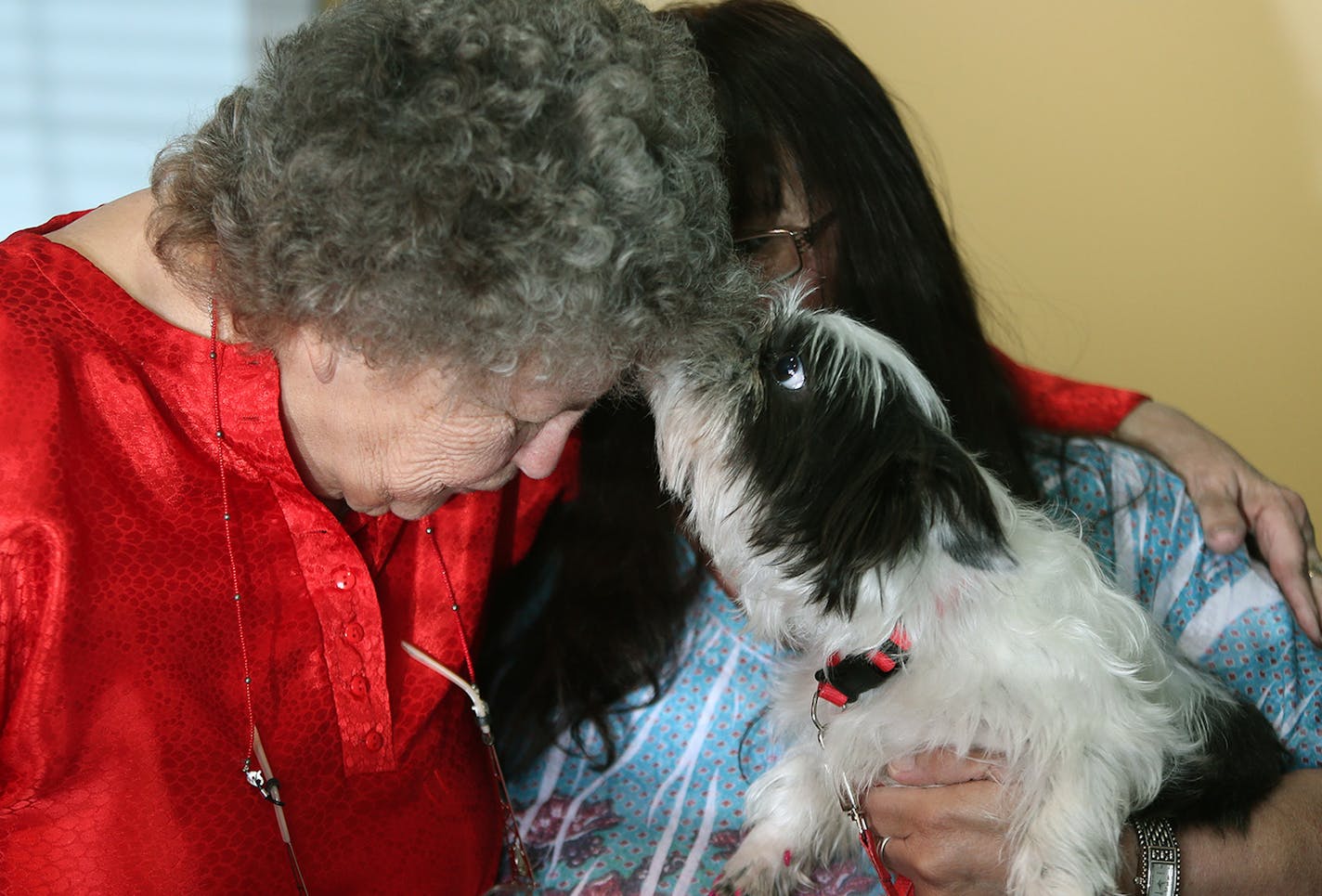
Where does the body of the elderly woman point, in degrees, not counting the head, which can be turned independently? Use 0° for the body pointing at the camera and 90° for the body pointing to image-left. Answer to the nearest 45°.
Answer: approximately 315°

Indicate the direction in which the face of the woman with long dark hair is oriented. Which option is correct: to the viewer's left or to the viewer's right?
to the viewer's left

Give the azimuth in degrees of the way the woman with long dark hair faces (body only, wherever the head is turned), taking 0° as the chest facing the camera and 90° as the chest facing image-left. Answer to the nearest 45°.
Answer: approximately 45°
